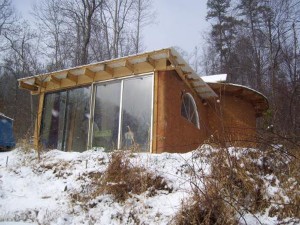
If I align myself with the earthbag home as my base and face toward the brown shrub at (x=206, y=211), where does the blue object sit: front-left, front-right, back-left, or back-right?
back-right

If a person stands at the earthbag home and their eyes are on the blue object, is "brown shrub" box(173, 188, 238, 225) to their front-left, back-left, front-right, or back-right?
back-left

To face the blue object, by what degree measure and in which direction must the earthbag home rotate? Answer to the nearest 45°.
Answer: approximately 90° to its right

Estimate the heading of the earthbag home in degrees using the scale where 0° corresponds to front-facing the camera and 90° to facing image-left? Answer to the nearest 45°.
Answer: approximately 45°

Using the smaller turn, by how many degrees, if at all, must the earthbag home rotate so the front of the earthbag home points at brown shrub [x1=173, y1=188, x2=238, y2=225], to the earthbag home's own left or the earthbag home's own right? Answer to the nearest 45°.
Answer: approximately 45° to the earthbag home's own left
